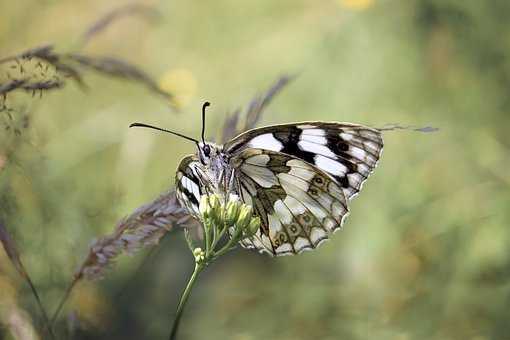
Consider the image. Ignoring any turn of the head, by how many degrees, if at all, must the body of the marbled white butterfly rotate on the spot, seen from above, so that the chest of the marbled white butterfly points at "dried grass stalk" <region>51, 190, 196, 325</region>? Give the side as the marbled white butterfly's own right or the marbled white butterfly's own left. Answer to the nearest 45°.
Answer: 0° — it already faces it

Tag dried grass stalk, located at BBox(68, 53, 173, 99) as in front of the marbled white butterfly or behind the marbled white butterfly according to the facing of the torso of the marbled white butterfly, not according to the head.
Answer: in front

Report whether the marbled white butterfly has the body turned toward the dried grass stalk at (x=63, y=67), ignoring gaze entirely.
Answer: yes

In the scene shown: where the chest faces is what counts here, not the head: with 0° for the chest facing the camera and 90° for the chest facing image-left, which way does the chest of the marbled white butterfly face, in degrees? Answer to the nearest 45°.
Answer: approximately 45°

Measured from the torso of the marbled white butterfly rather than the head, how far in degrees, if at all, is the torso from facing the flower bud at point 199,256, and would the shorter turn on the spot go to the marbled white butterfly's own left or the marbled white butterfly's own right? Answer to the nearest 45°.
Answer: approximately 45° to the marbled white butterfly's own left
